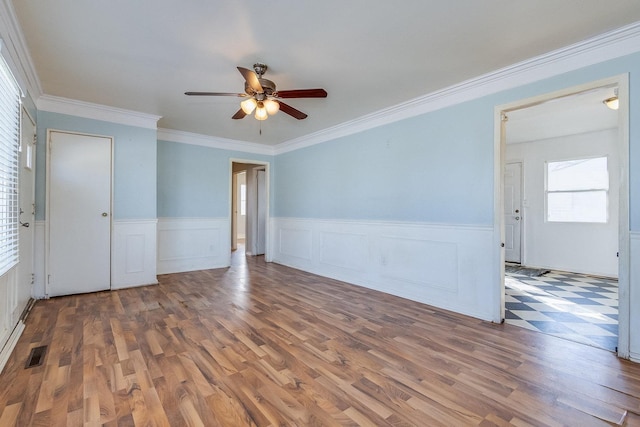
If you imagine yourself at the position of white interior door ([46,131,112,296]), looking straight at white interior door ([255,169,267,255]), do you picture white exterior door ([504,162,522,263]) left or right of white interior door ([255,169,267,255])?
right

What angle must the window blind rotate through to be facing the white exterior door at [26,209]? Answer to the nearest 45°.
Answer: approximately 90° to its left

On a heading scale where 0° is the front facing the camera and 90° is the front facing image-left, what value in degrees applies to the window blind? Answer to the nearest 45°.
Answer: approximately 270°

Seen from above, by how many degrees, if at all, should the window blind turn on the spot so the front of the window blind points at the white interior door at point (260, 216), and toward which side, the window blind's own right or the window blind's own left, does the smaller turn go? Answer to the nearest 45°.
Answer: approximately 45° to the window blind's own left

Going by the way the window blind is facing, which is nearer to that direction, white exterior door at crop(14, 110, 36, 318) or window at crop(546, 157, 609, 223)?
the window

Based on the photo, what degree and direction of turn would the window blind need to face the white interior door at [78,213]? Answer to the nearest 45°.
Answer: approximately 45° to its left
